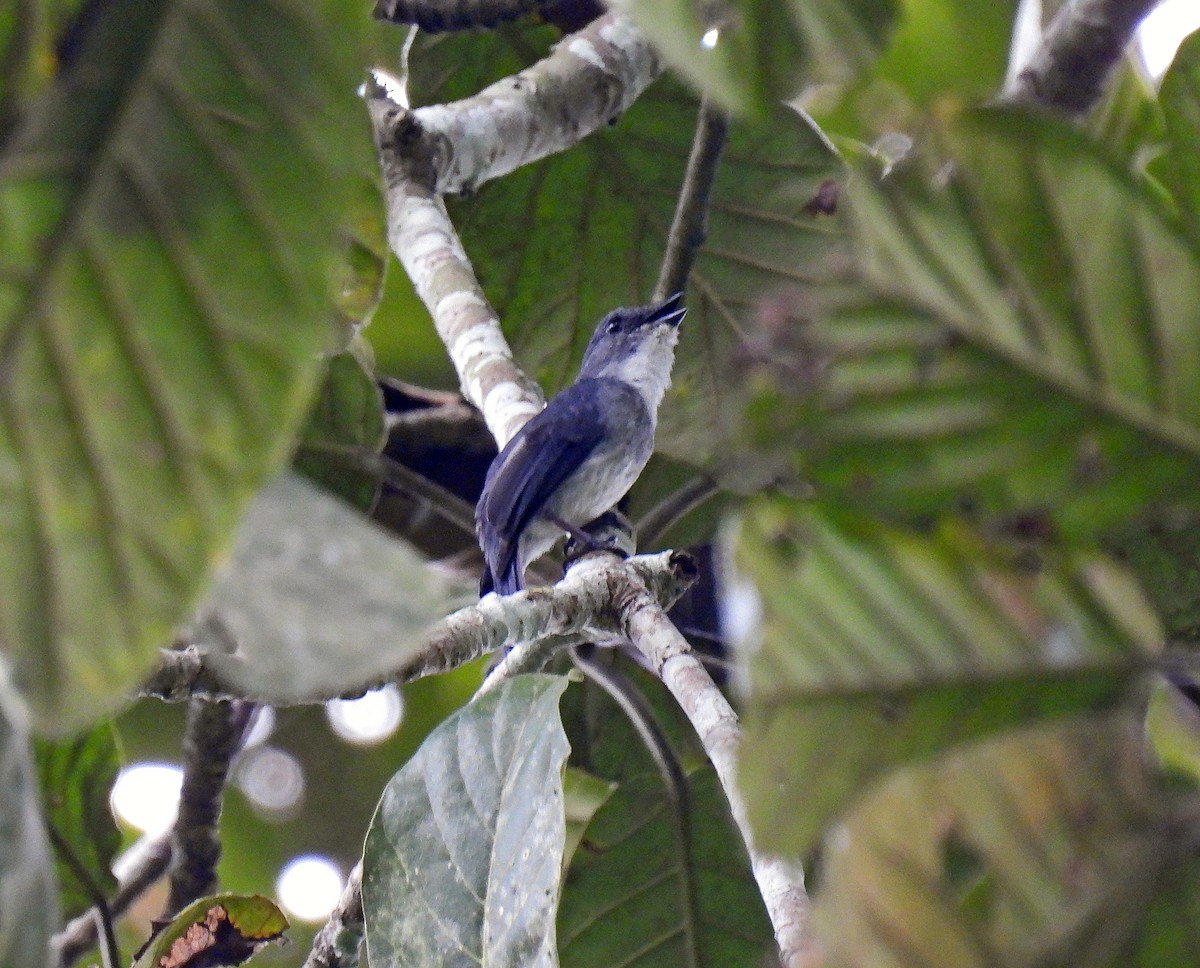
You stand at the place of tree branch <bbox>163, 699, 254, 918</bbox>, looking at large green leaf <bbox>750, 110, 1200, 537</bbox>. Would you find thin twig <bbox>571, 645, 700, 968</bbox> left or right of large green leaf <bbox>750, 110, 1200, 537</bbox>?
left

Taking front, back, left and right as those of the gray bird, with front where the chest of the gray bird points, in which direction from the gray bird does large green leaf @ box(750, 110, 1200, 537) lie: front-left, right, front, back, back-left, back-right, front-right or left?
right

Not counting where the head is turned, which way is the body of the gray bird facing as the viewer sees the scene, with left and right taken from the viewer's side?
facing to the right of the viewer

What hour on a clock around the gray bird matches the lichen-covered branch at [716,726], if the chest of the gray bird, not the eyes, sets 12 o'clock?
The lichen-covered branch is roughly at 12 o'clock from the gray bird.

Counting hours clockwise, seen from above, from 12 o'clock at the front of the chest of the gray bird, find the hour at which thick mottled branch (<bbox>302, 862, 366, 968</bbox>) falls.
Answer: The thick mottled branch is roughly at 4 o'clock from the gray bird.
